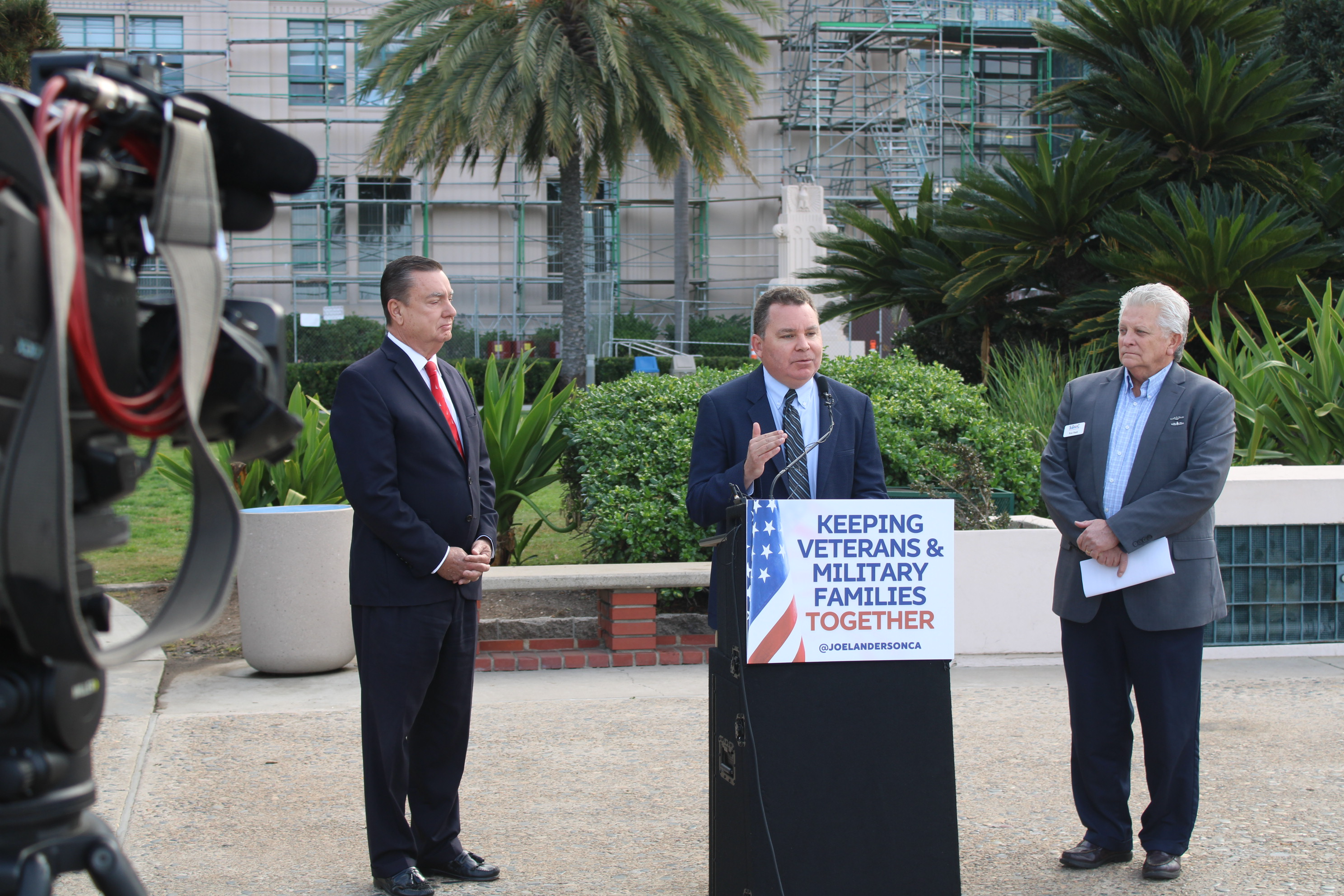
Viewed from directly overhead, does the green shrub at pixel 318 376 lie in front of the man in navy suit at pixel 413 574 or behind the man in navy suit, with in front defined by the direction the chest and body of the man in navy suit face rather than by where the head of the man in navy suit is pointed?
behind

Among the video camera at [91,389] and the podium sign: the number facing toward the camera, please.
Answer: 1

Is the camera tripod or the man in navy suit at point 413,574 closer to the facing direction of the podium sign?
the camera tripod

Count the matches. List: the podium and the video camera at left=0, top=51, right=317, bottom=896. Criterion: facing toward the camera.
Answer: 1

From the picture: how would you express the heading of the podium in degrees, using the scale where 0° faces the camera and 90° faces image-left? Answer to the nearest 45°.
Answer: approximately 0°

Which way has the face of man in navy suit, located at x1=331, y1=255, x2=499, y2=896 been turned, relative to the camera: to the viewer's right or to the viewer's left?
to the viewer's right

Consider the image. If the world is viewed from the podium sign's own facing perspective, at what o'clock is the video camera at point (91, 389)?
The video camera is roughly at 1 o'clock from the podium sign.

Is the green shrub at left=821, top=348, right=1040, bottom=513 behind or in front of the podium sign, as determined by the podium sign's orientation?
behind

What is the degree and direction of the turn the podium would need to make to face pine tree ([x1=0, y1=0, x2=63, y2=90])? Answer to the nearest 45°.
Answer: approximately 135° to its right

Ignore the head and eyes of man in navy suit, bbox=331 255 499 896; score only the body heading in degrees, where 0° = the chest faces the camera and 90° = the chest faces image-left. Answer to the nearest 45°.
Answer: approximately 315°

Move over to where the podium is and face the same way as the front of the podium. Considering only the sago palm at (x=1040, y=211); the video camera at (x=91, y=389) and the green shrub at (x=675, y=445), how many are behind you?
2

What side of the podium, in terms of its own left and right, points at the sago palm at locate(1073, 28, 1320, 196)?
back
